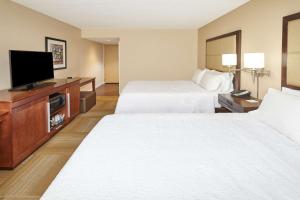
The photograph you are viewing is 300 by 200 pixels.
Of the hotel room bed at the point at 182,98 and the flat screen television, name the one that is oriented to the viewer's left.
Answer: the hotel room bed

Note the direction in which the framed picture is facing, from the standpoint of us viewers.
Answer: facing the viewer and to the right of the viewer

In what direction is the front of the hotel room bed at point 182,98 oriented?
to the viewer's left

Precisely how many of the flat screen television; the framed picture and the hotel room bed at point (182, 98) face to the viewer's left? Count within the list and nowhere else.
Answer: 1

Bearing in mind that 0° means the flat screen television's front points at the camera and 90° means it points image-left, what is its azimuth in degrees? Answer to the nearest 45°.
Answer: approximately 315°

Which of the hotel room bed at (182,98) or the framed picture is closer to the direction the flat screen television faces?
the hotel room bed

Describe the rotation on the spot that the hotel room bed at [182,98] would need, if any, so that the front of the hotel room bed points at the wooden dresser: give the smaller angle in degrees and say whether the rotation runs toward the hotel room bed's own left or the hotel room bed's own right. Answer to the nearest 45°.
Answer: approximately 45° to the hotel room bed's own left

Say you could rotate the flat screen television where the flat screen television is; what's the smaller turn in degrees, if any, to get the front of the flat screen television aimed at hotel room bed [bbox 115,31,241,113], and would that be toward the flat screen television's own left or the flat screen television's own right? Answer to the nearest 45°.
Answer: approximately 45° to the flat screen television's own left

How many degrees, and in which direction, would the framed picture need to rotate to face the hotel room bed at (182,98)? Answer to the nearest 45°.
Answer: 0° — it already faces it

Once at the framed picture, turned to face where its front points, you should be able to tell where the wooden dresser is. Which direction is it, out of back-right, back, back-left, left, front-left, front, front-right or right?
front-right

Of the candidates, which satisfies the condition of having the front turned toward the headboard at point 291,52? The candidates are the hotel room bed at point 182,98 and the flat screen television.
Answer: the flat screen television

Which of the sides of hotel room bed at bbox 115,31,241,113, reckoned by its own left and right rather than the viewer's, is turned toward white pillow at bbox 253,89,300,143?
left
